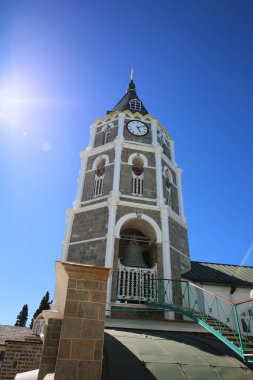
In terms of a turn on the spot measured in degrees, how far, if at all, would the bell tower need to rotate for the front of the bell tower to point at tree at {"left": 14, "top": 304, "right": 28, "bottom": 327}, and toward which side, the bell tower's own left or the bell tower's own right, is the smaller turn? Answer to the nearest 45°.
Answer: approximately 135° to the bell tower's own right

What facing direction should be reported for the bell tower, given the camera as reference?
facing the viewer
